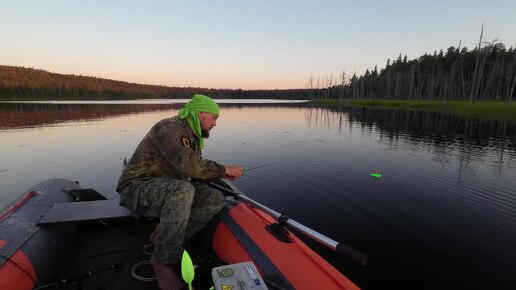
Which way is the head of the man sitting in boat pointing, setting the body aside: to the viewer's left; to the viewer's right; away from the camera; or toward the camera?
to the viewer's right

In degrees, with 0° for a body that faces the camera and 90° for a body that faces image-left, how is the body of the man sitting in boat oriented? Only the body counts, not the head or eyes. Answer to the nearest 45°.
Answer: approximately 270°
